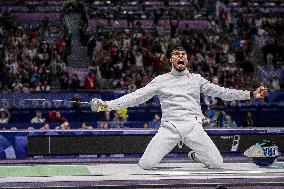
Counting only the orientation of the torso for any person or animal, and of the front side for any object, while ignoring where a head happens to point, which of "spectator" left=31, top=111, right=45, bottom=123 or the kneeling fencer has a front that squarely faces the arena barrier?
the spectator

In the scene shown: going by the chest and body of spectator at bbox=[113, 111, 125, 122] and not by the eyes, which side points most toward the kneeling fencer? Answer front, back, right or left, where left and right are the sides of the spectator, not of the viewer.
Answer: front

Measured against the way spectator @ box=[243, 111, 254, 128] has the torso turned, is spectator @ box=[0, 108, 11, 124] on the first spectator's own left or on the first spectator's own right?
on the first spectator's own right

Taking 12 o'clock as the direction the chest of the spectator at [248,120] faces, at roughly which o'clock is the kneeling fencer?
The kneeling fencer is roughly at 12 o'clock from the spectator.

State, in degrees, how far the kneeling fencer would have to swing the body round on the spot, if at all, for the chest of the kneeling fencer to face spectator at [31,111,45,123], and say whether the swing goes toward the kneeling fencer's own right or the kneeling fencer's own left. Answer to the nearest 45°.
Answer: approximately 135° to the kneeling fencer's own right

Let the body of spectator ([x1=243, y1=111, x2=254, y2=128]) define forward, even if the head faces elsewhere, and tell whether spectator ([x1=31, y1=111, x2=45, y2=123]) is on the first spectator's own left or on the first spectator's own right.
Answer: on the first spectator's own right

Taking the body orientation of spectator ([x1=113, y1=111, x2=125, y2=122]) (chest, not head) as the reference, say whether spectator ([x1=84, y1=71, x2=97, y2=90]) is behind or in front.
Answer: behind

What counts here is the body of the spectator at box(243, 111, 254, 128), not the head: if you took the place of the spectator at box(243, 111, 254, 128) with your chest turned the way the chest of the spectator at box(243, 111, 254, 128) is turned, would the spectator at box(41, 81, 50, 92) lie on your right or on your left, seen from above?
on your right

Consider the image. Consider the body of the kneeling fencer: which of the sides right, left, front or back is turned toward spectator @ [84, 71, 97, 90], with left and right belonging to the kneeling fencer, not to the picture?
back

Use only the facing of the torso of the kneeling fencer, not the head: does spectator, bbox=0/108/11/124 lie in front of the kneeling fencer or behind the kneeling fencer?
behind

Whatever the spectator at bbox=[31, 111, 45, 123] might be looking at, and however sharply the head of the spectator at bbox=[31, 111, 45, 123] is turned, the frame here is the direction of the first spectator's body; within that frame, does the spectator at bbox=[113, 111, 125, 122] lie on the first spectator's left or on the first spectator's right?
on the first spectator's left

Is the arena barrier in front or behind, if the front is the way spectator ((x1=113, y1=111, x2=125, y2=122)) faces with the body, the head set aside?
in front
